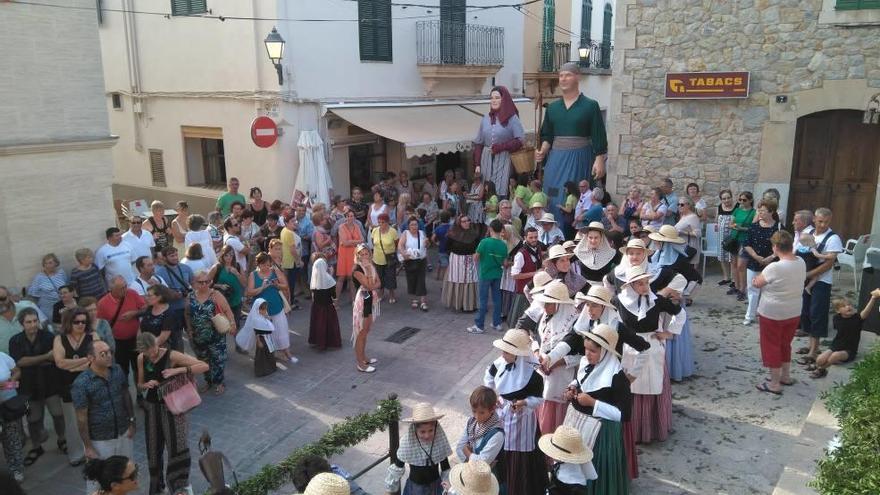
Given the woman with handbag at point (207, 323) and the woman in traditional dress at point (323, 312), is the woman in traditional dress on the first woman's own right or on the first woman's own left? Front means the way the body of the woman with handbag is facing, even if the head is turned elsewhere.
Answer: on the first woman's own left

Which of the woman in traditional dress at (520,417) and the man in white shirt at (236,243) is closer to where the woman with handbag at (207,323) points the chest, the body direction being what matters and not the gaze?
the woman in traditional dress

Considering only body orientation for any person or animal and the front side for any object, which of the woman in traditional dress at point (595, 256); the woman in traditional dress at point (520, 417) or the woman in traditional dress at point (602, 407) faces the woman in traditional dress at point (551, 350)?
the woman in traditional dress at point (595, 256)

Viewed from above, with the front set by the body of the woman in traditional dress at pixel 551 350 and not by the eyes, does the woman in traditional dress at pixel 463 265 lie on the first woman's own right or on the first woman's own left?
on the first woman's own right

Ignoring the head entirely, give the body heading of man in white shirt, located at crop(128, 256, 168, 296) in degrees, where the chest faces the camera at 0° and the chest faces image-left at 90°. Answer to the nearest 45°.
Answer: approximately 315°

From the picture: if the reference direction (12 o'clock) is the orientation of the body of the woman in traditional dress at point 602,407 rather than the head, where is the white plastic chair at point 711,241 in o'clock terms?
The white plastic chair is roughly at 5 o'clock from the woman in traditional dress.

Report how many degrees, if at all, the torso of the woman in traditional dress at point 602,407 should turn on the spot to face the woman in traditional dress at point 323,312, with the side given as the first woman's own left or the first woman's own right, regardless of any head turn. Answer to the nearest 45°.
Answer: approximately 90° to the first woman's own right

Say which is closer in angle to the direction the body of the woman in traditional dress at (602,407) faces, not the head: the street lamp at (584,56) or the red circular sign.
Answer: the red circular sign

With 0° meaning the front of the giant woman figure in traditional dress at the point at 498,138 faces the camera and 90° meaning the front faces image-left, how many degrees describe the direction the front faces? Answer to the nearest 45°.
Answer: approximately 45°

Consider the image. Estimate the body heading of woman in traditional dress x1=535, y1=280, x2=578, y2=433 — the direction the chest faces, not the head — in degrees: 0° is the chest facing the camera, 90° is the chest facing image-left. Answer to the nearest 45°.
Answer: approximately 45°

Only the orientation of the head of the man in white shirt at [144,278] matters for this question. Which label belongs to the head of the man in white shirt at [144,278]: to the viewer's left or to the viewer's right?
to the viewer's right

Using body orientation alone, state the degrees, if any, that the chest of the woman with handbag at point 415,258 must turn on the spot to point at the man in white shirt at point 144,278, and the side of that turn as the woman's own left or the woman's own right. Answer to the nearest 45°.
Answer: approximately 45° to the woman's own right

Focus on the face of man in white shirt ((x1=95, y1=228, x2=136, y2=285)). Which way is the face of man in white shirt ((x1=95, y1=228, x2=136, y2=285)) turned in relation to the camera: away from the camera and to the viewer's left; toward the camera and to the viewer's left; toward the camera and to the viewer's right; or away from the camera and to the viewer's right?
toward the camera and to the viewer's right
